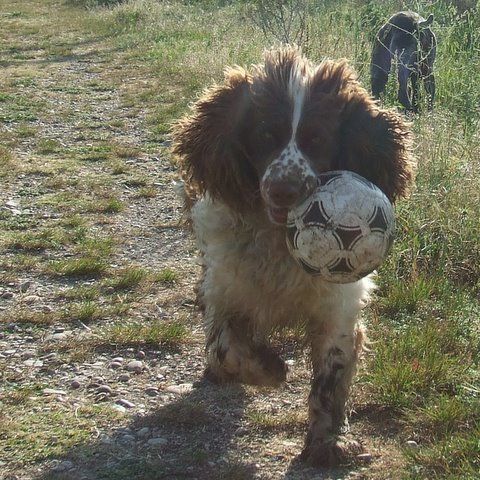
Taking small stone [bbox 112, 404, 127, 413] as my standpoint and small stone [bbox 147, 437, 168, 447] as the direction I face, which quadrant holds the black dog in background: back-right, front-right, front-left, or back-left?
back-left

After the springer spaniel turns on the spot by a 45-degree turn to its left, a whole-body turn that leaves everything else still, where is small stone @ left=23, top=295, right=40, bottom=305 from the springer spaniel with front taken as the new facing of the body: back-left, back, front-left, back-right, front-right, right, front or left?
back

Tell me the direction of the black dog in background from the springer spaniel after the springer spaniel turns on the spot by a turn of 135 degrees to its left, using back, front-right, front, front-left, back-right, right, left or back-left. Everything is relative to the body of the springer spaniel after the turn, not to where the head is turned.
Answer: front-left

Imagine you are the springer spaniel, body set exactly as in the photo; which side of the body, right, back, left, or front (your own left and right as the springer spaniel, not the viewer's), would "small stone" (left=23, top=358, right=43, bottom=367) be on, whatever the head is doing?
right

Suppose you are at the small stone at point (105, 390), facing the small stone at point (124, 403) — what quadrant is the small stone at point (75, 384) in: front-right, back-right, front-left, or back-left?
back-right

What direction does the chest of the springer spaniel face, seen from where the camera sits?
toward the camera
